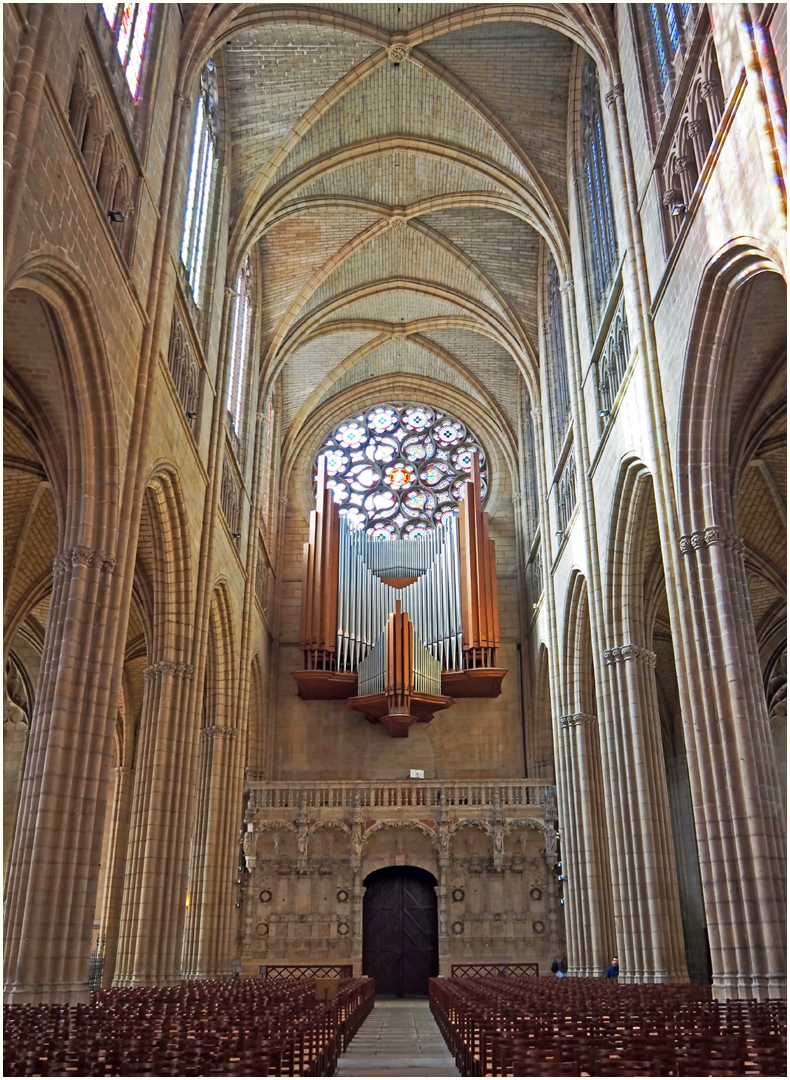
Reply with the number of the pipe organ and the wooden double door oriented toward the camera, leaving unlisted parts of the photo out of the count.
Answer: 2

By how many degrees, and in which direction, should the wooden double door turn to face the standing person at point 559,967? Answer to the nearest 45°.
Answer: approximately 45° to its left

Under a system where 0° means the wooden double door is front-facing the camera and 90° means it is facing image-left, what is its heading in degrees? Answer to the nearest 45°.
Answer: approximately 0°

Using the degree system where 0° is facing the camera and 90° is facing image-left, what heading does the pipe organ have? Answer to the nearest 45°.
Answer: approximately 0°
